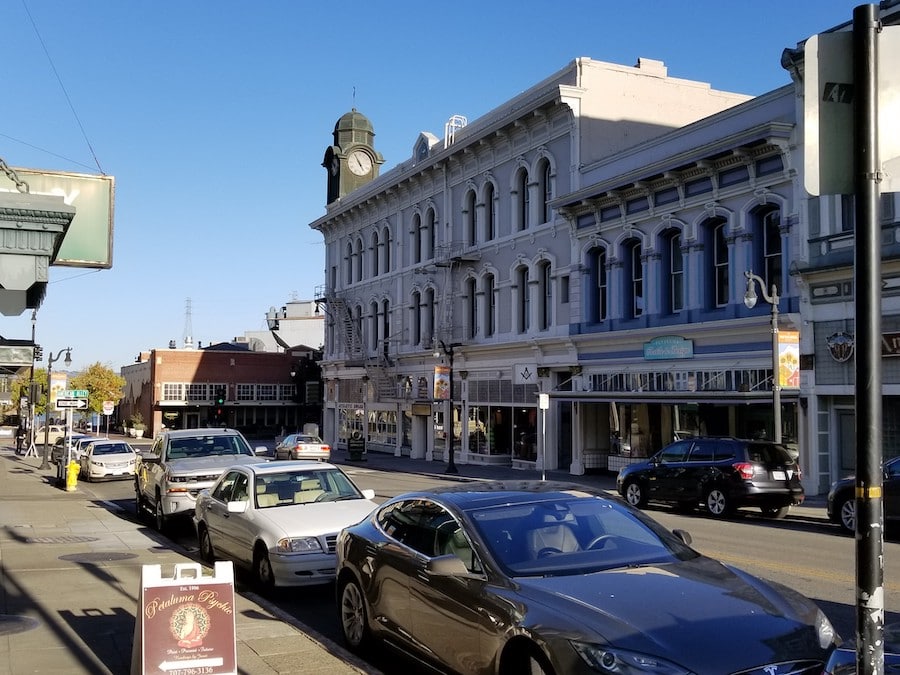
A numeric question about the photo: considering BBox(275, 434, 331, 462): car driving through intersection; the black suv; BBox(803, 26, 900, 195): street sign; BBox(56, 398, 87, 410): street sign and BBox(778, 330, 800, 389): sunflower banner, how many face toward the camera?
2

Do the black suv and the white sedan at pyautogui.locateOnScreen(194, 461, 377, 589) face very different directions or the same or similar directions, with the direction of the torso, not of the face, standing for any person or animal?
very different directions

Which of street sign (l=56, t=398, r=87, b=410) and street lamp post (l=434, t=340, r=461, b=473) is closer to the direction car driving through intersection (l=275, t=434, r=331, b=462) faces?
the street sign

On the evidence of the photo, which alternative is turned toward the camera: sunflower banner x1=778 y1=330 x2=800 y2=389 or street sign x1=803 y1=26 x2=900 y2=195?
the sunflower banner

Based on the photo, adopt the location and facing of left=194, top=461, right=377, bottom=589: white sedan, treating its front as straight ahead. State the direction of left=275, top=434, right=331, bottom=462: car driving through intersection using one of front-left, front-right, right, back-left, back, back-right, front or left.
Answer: back-left

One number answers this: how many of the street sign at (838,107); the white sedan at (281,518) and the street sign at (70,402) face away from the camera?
1

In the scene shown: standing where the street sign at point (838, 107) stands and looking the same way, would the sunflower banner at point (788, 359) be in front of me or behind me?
in front

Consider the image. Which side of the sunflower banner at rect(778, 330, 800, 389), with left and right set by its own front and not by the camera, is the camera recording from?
front

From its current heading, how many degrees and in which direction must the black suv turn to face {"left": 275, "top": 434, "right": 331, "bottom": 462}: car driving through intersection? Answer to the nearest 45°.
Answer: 0° — it already faces it

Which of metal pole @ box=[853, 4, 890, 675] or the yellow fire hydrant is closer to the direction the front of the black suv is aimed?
the yellow fire hydrant

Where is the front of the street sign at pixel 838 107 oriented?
away from the camera

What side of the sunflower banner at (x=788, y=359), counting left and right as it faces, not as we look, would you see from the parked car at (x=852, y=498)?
front

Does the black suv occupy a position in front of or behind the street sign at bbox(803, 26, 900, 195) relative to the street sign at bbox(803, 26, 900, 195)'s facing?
in front

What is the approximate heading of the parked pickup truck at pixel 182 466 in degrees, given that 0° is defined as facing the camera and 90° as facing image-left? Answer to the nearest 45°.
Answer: approximately 315°

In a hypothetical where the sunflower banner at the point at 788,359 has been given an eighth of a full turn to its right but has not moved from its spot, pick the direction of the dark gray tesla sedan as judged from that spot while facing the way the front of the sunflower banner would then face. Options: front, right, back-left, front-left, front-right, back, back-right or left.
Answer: front-left

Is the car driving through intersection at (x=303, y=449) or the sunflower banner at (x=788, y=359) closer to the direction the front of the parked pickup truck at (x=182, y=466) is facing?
the sunflower banner

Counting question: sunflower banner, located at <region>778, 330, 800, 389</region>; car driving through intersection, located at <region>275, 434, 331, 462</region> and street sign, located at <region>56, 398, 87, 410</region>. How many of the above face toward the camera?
2

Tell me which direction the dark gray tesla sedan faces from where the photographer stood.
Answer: facing the viewer and to the right of the viewer
